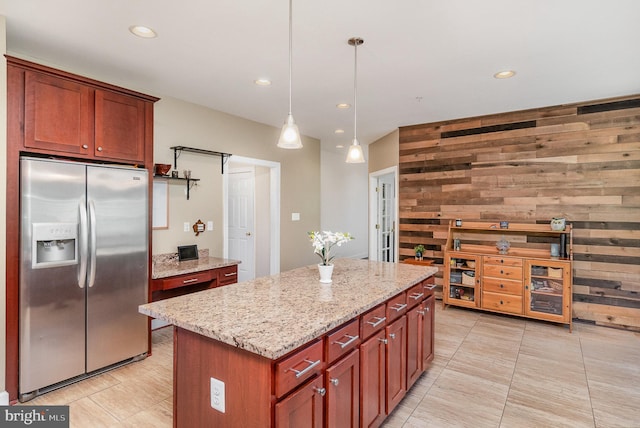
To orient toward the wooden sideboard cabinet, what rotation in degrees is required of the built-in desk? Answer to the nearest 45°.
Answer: approximately 45° to its left

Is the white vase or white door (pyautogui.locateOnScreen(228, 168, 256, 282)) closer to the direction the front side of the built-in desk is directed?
the white vase

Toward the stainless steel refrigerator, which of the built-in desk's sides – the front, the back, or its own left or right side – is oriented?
right

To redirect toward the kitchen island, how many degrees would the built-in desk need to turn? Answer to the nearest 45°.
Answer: approximately 45° to its right

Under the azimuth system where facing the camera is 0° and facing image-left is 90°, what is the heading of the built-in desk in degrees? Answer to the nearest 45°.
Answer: approximately 315°

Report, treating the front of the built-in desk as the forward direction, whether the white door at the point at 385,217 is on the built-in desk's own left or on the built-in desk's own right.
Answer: on the built-in desk's own left
